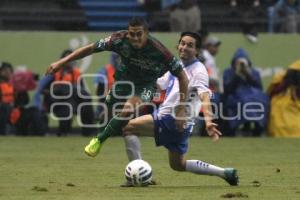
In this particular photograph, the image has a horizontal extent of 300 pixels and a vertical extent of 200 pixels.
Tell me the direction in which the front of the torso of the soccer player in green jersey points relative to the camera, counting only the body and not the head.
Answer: toward the camera

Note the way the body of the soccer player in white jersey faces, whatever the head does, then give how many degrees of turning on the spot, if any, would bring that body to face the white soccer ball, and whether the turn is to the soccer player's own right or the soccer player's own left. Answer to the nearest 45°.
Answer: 0° — they already face it

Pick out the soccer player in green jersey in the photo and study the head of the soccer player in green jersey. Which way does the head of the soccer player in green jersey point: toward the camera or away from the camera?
toward the camera

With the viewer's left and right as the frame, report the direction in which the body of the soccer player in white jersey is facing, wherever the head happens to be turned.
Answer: facing the viewer and to the left of the viewer
